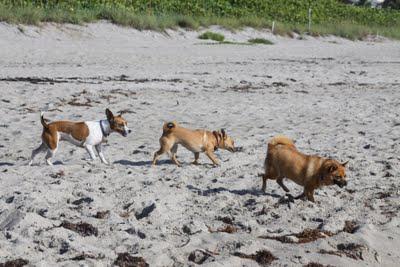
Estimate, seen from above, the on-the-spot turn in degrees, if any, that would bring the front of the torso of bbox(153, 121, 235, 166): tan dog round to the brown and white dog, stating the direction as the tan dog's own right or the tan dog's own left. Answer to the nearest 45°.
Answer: approximately 180°

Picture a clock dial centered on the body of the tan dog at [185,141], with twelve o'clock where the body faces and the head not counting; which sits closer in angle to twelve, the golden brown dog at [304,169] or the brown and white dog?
the golden brown dog

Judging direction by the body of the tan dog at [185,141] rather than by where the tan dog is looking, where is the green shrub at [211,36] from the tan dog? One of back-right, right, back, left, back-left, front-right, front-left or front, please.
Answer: left

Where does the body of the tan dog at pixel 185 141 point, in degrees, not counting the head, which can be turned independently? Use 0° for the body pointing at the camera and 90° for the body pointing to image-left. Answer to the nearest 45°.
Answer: approximately 270°

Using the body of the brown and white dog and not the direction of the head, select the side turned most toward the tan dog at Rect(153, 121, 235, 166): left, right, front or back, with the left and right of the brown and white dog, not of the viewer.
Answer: front

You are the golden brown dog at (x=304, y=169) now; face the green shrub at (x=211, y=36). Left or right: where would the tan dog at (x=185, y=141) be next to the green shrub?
left

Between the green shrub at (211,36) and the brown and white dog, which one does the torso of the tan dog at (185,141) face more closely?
the green shrub

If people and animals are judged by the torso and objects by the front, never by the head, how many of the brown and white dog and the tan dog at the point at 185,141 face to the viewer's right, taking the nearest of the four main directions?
2

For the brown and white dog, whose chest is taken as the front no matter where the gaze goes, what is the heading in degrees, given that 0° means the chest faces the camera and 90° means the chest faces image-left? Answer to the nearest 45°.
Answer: approximately 270°

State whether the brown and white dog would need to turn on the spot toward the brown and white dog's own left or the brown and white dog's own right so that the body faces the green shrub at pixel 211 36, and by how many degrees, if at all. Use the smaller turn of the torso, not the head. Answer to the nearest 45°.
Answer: approximately 90° to the brown and white dog's own left

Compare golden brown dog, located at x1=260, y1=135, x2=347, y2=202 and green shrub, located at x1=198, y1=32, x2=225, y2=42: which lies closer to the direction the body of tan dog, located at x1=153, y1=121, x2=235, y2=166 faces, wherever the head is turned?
the golden brown dog

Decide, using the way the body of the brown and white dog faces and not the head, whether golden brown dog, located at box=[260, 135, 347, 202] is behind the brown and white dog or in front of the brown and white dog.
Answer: in front

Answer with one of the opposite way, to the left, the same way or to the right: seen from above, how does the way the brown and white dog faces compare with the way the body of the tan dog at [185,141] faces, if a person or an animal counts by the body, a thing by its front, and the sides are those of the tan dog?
the same way
